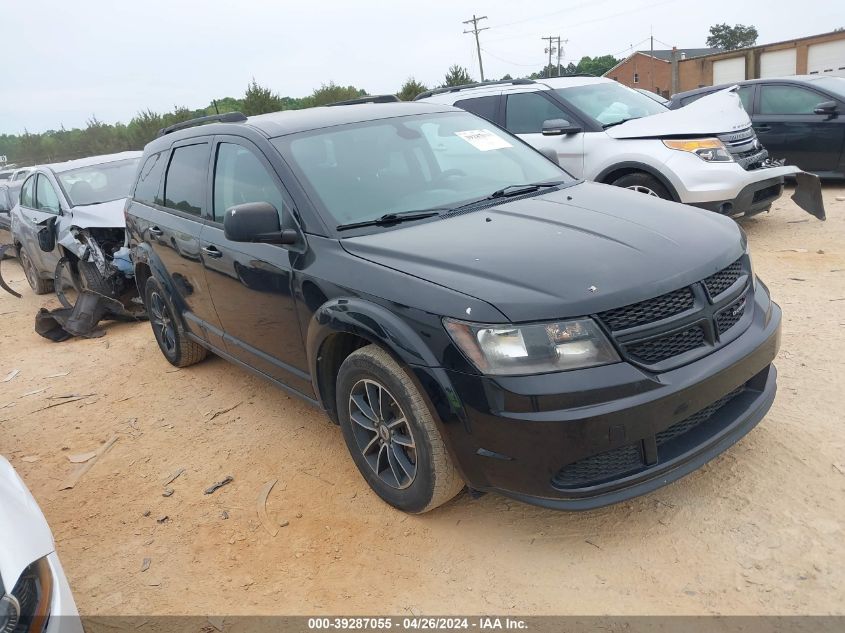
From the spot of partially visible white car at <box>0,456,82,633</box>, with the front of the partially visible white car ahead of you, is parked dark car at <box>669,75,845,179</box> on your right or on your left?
on your left

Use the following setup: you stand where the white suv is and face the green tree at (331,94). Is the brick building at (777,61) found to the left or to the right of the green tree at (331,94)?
right

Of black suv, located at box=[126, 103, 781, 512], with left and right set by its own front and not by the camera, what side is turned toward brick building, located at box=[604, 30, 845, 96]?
left

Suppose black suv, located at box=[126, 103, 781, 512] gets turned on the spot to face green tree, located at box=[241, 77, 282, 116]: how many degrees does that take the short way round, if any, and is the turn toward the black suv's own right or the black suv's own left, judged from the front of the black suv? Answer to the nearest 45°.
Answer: approximately 135° to the black suv's own left

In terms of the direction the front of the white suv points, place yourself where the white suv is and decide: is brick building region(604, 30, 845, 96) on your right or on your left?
on your left

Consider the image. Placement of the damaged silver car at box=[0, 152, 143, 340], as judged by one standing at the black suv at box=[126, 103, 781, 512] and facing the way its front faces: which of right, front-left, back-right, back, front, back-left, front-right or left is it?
back

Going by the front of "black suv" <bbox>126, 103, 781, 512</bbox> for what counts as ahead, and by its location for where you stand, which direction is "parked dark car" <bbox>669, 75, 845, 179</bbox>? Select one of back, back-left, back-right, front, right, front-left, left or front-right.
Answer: left

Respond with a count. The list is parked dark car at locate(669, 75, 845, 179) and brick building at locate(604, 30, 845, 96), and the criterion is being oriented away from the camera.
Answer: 0

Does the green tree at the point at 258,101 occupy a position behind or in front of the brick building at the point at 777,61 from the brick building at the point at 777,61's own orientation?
in front

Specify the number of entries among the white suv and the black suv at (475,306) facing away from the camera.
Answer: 0

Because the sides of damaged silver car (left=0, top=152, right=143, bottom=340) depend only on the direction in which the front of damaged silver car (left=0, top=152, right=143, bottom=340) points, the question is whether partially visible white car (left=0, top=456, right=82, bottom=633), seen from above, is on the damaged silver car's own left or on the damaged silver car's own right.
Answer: on the damaged silver car's own right
